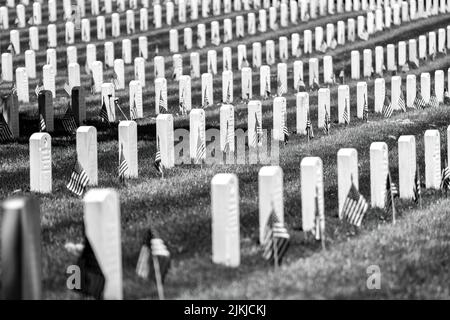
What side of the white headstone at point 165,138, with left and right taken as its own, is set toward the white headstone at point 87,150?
right

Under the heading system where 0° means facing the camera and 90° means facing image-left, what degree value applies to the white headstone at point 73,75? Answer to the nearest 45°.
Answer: approximately 315°

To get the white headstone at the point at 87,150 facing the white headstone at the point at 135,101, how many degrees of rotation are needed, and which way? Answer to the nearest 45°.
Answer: approximately 135° to its left

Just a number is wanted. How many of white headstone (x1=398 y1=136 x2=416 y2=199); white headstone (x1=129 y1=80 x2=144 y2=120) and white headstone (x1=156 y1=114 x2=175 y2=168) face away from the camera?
0

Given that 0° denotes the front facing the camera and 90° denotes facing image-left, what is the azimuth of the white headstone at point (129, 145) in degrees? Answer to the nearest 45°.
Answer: approximately 315°

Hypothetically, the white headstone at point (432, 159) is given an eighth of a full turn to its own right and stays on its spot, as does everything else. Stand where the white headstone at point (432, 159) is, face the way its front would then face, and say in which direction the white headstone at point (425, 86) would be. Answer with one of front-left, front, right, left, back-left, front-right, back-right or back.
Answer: back

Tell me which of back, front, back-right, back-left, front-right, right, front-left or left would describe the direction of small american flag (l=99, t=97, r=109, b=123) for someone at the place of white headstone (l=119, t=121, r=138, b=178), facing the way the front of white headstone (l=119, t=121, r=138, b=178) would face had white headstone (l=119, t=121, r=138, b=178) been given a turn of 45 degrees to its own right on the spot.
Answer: back

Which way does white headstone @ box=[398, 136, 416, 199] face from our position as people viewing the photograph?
facing the viewer and to the right of the viewer

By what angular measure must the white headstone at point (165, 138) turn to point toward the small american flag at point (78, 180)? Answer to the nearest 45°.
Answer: approximately 90° to its right
